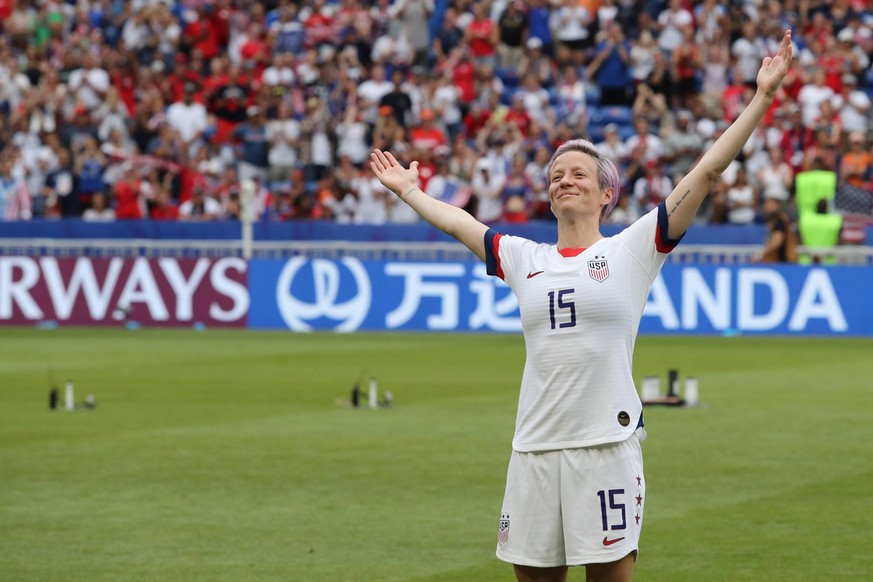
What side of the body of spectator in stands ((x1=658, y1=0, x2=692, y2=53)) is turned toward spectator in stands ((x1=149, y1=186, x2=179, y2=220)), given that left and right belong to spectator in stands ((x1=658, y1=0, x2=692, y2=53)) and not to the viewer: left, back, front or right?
right

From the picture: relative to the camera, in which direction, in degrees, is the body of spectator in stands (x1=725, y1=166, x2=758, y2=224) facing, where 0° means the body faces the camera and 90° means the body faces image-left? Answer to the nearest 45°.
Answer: approximately 0°

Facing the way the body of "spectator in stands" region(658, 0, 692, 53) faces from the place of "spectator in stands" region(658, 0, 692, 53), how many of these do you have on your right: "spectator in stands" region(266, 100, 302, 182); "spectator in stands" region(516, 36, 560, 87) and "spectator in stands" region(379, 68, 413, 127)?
3

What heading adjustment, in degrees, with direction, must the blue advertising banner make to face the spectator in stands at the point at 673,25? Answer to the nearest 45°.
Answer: approximately 135° to its left
